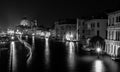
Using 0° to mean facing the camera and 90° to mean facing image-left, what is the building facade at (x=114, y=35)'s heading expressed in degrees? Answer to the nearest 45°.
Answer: approximately 45°
